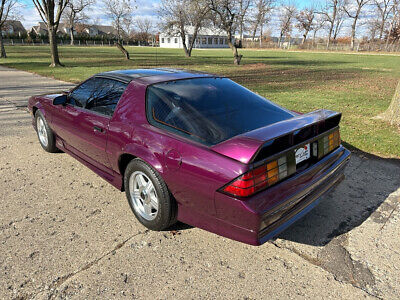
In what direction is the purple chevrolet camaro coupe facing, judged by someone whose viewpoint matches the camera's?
facing away from the viewer and to the left of the viewer

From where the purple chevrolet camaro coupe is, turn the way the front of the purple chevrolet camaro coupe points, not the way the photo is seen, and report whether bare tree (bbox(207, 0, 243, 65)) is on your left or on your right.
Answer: on your right
